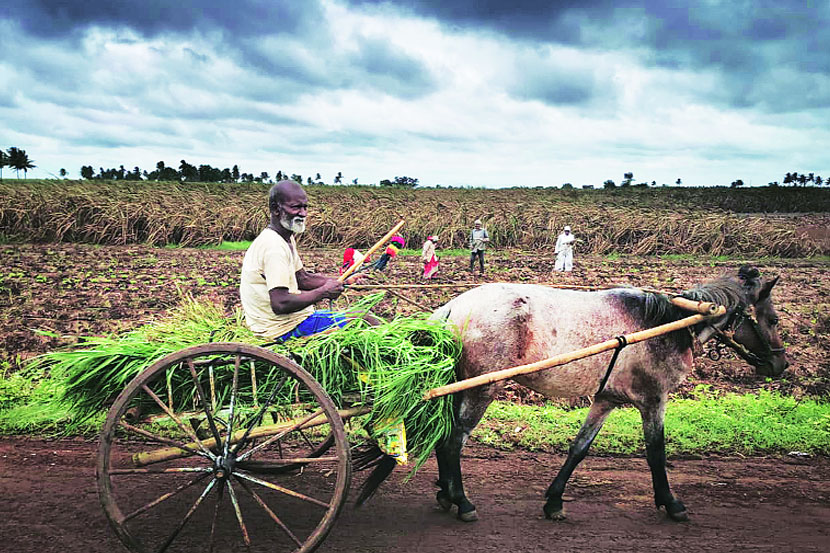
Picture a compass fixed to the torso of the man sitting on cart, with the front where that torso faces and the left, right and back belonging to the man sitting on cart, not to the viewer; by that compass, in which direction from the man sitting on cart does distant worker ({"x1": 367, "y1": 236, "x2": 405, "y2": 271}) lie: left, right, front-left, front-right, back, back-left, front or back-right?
front-left

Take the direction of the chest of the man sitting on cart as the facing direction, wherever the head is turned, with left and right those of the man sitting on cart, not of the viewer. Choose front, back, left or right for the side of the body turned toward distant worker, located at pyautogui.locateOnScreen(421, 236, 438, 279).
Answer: left

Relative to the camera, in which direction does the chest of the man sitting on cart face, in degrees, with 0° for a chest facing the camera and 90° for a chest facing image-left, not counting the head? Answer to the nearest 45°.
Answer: approximately 270°

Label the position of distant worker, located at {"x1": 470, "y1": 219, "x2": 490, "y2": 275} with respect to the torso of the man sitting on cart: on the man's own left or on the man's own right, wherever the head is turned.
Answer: on the man's own left

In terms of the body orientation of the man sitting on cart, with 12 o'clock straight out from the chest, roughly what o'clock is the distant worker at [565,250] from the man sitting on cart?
The distant worker is roughly at 10 o'clock from the man sitting on cart.
